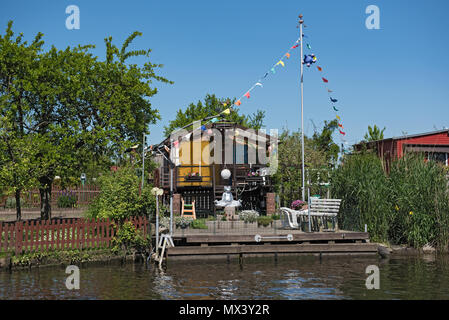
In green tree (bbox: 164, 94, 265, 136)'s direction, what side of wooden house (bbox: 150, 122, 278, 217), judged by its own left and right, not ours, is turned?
back

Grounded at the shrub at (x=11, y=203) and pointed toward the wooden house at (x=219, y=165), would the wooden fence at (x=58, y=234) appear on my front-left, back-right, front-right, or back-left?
front-right

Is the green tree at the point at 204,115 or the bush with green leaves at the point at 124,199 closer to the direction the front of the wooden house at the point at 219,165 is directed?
the bush with green leaves

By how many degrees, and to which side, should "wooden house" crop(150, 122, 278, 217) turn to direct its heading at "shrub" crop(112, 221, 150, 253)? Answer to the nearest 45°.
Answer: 0° — it already faces it

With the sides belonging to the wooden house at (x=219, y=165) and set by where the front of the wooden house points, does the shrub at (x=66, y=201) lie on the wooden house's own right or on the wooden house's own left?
on the wooden house's own right

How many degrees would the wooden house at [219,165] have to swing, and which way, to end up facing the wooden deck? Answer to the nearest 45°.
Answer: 0° — it already faces it

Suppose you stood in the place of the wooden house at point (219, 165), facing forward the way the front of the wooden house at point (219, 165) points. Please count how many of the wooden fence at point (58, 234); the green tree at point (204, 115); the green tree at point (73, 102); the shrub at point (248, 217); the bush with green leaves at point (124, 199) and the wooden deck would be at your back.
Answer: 1

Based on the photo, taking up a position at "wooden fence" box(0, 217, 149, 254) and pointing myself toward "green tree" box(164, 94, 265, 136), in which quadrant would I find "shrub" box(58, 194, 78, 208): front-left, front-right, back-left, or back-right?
front-left

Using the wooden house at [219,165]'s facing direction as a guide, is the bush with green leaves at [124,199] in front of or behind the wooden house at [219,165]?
in front

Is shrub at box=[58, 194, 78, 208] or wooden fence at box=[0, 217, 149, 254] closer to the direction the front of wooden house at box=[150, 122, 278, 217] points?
the wooden fence

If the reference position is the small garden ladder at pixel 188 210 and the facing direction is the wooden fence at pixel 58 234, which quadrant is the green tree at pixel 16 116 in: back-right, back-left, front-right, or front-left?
front-right

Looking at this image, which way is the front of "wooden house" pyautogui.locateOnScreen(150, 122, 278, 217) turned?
toward the camera

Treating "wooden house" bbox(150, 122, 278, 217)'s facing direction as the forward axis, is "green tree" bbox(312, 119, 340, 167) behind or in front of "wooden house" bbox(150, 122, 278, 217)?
behind

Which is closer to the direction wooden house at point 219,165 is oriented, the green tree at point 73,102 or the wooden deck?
the wooden deck
